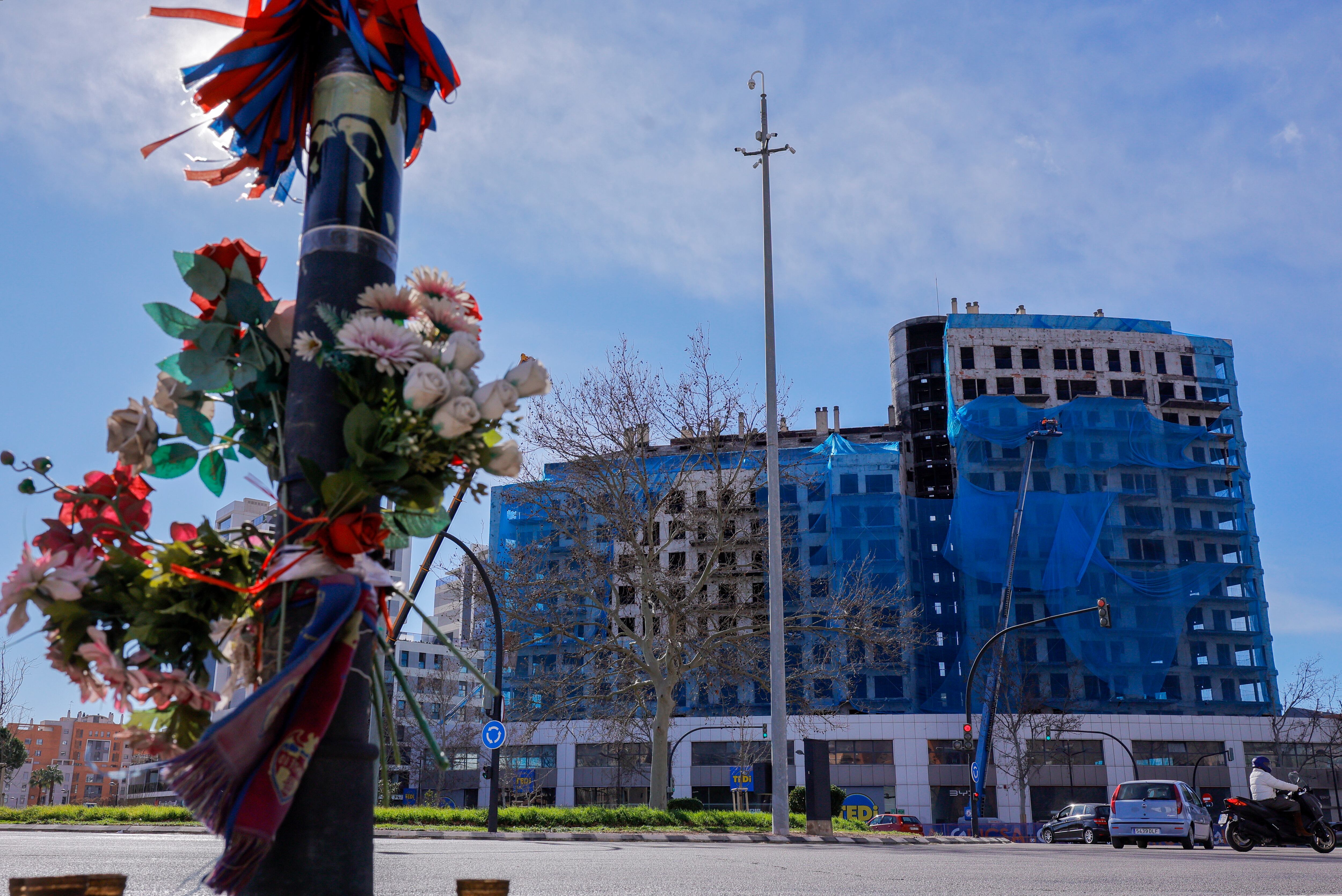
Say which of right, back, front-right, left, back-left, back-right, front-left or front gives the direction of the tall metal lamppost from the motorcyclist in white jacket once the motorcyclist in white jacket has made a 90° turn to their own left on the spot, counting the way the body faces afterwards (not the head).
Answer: left

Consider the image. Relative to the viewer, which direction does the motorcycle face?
to the viewer's right

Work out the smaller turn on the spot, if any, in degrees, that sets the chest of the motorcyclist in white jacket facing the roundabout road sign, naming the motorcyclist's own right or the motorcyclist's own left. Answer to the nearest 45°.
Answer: approximately 180°

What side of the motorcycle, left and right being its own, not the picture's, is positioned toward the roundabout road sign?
back

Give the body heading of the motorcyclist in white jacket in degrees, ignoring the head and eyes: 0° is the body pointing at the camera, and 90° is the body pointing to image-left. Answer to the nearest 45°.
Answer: approximately 270°

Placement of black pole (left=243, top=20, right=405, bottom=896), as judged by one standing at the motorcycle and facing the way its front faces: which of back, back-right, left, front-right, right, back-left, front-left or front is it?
right

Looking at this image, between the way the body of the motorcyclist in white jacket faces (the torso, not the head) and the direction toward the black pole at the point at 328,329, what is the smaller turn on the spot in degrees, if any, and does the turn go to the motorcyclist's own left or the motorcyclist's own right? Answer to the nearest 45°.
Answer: approximately 90° to the motorcyclist's own right

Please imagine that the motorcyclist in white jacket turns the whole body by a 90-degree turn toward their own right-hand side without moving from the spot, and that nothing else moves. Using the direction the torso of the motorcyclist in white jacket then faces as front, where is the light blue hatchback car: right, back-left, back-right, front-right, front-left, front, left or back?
back-right

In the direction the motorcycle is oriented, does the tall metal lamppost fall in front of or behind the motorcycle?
behind

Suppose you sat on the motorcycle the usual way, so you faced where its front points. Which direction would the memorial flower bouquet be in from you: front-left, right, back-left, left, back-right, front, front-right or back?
right
